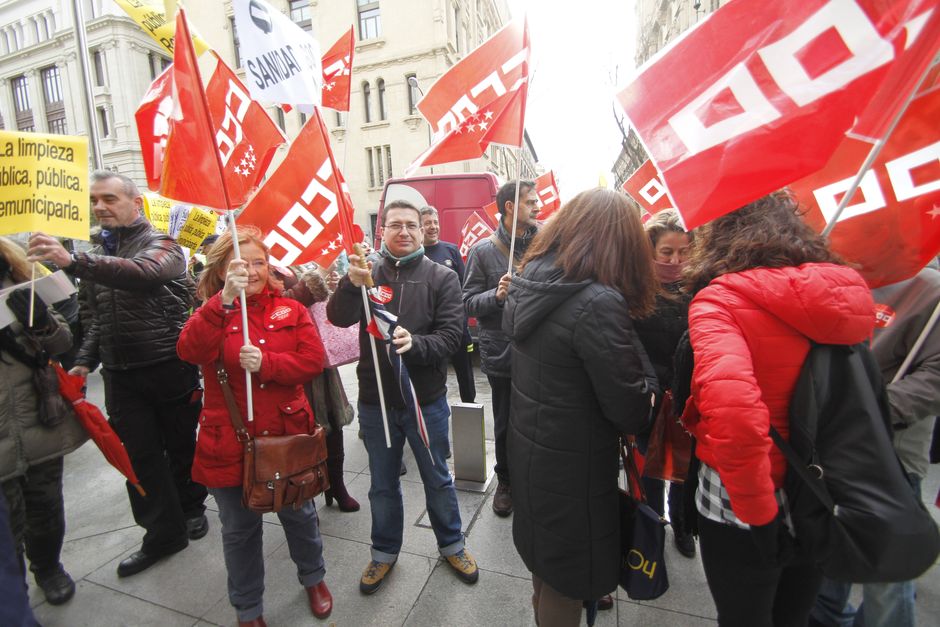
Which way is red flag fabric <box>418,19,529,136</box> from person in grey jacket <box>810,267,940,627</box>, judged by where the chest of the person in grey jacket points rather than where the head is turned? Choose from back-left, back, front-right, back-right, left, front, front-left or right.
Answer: front-right

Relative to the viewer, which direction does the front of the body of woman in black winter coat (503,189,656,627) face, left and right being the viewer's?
facing away from the viewer and to the right of the viewer

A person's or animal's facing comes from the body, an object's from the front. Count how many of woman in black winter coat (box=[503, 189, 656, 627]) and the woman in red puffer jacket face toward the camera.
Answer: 0

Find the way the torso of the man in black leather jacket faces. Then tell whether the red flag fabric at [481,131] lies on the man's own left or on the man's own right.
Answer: on the man's own left

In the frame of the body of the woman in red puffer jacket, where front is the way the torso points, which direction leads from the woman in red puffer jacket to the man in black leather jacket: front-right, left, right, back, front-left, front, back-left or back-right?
front-left

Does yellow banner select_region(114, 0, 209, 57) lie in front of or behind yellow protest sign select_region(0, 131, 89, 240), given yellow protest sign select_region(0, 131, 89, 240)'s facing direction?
behind

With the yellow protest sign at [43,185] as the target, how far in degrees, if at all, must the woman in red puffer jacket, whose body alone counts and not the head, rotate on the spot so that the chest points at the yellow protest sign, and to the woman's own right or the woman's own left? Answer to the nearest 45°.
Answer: approximately 45° to the woman's own left

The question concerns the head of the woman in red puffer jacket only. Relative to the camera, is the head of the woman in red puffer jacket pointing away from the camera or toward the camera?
away from the camera
